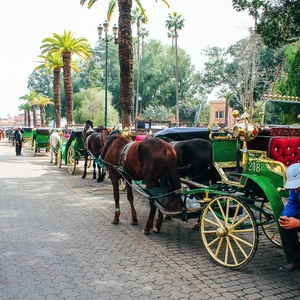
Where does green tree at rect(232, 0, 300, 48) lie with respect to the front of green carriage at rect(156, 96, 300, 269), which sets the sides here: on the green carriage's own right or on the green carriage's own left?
on the green carriage's own right

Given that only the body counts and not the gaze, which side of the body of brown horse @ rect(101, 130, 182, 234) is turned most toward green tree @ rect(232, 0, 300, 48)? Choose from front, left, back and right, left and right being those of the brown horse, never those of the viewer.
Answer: right

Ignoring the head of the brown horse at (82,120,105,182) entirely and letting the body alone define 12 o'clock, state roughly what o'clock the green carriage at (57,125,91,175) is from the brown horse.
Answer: The green carriage is roughly at 1 o'clock from the brown horse.

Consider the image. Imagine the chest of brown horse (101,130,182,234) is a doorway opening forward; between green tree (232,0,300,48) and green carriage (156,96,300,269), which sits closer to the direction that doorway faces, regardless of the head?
the green tree

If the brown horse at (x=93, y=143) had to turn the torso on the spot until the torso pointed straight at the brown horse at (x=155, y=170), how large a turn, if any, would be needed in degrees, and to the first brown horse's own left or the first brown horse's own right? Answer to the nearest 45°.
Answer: approximately 135° to the first brown horse's own left

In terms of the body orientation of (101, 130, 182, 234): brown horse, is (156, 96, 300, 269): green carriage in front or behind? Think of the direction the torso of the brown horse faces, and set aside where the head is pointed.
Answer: behind

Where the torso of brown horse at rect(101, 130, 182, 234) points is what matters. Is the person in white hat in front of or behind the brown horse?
behind

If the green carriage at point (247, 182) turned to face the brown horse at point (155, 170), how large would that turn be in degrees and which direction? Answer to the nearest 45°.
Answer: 0° — it already faces it

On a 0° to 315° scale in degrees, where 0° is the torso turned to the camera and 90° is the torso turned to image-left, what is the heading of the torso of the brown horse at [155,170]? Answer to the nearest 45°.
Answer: approximately 135°

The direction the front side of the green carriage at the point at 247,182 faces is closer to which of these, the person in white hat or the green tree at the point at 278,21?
the green tree

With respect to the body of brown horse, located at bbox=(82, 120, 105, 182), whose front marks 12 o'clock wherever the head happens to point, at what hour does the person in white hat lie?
The person in white hat is roughly at 7 o'clock from the brown horse.

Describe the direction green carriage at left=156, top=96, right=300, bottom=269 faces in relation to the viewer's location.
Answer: facing away from the viewer and to the left of the viewer

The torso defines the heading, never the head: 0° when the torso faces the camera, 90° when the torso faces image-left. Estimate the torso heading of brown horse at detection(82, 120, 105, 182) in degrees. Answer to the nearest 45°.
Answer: approximately 135°
